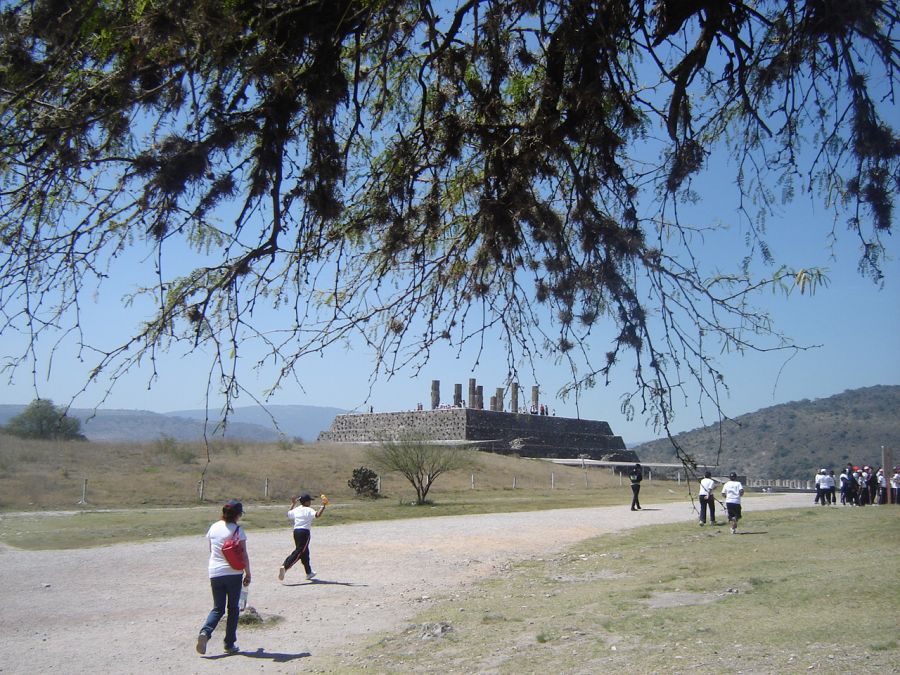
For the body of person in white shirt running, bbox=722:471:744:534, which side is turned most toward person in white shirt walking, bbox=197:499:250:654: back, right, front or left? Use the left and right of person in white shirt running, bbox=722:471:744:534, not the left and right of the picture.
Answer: back

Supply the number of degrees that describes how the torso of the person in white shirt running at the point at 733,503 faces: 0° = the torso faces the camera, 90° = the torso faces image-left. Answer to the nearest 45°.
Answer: approximately 180°
